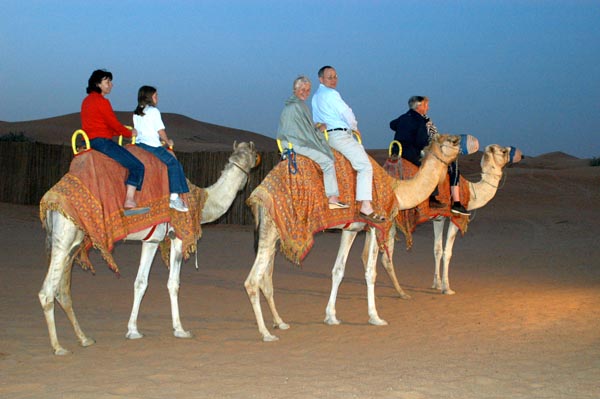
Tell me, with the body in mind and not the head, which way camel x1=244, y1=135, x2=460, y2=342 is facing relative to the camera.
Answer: to the viewer's right

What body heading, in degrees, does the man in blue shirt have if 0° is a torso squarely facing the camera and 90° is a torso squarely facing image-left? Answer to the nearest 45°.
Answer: approximately 270°

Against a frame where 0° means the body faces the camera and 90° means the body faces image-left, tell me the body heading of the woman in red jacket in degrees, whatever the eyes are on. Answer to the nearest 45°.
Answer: approximately 270°

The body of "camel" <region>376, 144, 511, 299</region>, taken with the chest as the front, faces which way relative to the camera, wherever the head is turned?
to the viewer's right

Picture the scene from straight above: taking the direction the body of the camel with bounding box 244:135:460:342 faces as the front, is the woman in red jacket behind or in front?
behind

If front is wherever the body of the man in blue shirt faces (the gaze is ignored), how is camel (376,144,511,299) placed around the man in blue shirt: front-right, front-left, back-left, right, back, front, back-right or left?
front-left

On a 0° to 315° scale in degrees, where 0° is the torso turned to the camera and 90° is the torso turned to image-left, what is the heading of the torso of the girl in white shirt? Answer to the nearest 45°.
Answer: approximately 270°

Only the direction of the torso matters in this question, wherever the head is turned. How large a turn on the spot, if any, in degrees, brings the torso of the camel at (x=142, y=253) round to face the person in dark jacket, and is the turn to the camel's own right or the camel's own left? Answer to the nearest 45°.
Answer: approximately 45° to the camel's own left
